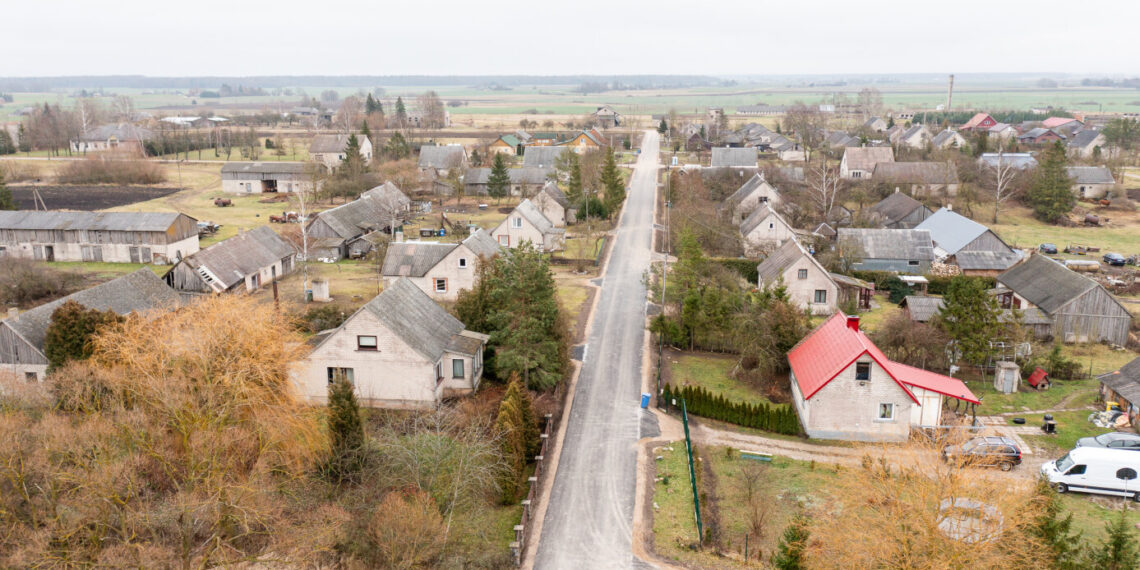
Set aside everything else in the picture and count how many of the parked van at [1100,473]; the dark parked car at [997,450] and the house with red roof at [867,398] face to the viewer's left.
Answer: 2

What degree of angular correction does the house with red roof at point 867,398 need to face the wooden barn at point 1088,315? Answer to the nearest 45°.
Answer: approximately 135° to its left

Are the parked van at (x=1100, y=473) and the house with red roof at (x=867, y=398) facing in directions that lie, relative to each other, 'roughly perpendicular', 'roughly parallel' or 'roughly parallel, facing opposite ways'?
roughly perpendicular

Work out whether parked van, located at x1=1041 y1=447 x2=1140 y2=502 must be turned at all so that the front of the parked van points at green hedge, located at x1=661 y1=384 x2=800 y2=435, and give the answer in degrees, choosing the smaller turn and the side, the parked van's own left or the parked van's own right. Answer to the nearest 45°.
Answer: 0° — it already faces it

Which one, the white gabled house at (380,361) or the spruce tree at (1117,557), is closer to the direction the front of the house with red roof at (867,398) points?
the spruce tree

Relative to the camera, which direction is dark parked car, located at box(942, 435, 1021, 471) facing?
to the viewer's left

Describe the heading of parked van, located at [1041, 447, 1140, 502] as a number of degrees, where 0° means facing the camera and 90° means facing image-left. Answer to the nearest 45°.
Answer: approximately 90°

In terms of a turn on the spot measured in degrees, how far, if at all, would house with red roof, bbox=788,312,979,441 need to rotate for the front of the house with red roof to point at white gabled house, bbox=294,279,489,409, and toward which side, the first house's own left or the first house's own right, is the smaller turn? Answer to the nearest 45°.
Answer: approximately 90° to the first house's own right

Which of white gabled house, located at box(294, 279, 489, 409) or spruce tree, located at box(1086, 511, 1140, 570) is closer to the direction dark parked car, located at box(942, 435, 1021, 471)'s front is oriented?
the white gabled house

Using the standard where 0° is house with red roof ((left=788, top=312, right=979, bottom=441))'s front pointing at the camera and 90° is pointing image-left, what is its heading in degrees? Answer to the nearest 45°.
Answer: approximately 0°

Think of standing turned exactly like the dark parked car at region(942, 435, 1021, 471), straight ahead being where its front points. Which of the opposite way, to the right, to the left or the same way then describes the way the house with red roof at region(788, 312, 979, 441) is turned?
to the left
